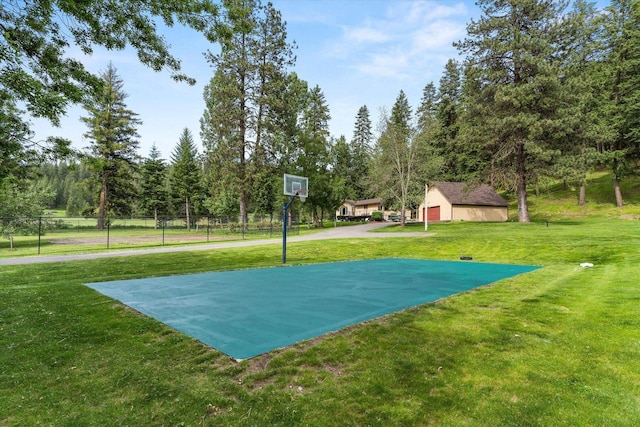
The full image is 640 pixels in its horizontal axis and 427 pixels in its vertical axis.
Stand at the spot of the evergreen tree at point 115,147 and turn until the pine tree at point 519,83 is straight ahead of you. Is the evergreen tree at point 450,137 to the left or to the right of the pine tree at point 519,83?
left

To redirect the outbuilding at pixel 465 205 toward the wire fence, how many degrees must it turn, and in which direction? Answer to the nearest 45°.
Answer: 0° — it already faces it

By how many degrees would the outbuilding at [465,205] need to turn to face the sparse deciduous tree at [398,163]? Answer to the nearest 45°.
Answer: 0° — it already faces it

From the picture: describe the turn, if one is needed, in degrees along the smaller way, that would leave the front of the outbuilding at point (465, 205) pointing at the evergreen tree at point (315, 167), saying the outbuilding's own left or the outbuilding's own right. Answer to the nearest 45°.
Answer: approximately 45° to the outbuilding's own right

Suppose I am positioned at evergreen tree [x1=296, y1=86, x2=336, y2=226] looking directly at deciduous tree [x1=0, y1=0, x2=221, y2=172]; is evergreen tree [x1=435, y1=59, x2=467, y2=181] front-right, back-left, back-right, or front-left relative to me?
back-left

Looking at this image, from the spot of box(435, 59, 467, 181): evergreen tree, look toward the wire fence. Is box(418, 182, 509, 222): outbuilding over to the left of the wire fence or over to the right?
left

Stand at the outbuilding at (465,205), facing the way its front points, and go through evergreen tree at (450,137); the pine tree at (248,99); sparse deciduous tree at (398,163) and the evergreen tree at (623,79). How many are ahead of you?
2

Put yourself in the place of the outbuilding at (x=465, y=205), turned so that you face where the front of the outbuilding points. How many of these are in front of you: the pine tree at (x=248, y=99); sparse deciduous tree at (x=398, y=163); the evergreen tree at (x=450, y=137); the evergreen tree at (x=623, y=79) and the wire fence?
3

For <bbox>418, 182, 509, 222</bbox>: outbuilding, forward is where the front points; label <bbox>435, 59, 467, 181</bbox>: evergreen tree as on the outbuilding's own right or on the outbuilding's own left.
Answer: on the outbuilding's own right

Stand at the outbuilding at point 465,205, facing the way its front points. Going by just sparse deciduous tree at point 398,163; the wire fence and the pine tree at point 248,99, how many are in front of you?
3

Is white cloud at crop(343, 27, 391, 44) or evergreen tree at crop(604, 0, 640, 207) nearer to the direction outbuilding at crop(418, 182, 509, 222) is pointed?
the white cloud

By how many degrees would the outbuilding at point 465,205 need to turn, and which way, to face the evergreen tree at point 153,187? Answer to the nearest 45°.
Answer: approximately 45° to its right

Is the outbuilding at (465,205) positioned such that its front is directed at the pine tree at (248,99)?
yes
